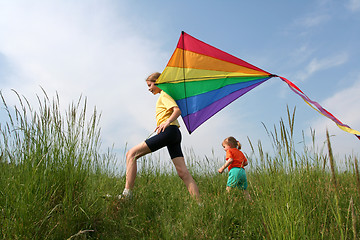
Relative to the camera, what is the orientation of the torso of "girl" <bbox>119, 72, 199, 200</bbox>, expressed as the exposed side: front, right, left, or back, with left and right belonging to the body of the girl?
left
